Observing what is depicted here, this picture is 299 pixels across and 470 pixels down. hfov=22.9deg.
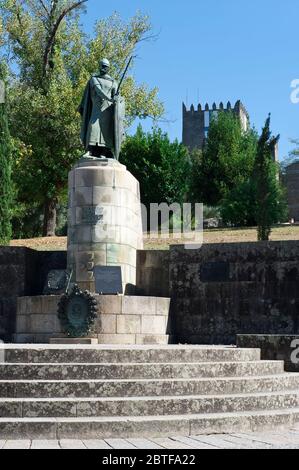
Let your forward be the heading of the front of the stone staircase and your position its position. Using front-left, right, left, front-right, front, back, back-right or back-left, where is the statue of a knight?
back

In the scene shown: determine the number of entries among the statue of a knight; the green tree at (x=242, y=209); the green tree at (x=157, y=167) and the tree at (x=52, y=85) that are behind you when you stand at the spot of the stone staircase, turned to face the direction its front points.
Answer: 4

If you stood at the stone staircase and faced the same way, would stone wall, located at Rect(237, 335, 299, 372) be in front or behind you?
behind

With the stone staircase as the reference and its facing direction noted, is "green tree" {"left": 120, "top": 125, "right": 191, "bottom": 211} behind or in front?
behind

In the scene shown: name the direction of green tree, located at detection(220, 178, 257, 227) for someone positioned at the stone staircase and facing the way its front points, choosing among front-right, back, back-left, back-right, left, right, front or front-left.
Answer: back

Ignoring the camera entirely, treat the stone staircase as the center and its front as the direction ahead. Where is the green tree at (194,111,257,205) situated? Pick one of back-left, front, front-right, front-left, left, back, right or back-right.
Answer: back

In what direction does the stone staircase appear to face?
toward the camera

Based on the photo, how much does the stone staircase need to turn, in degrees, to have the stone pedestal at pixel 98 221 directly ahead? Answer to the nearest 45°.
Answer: approximately 180°

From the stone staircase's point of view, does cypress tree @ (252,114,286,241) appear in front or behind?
behind

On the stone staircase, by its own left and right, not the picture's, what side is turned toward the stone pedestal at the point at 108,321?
back
